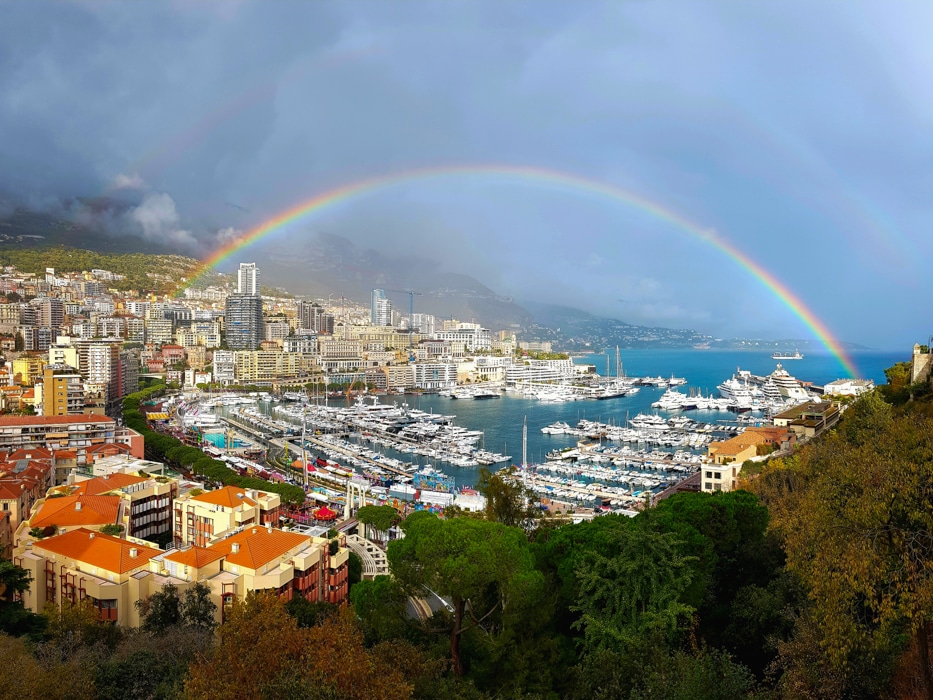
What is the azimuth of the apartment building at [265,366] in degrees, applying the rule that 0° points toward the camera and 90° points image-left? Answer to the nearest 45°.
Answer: approximately 0°

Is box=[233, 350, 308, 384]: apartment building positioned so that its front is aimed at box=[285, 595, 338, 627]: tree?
yes

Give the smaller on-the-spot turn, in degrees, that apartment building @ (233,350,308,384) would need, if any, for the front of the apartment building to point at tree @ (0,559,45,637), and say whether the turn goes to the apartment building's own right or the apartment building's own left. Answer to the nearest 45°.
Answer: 0° — it already faces it

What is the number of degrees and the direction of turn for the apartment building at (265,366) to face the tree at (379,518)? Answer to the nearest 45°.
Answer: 0° — it already faces it

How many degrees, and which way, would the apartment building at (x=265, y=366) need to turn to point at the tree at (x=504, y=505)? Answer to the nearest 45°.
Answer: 0° — it already faces it

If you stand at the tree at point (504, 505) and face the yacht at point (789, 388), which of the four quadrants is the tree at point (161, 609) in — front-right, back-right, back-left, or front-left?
back-left

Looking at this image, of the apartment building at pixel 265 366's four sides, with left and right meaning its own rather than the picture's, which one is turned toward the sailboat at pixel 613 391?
left
